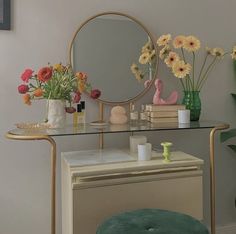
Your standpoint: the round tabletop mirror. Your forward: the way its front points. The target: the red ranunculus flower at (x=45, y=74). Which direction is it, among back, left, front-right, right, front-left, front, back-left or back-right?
front-right

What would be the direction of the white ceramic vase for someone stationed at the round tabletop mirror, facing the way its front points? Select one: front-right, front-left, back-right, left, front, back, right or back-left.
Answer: front-right

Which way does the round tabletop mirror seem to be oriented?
toward the camera
